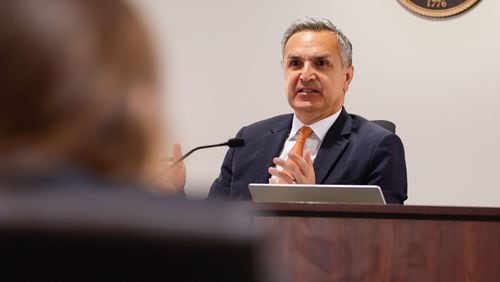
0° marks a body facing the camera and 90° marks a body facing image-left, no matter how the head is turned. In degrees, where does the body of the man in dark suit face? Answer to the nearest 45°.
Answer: approximately 45°

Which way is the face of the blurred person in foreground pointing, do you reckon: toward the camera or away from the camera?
away from the camera

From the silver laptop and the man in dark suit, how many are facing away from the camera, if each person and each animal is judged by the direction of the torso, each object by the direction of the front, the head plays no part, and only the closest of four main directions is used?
1

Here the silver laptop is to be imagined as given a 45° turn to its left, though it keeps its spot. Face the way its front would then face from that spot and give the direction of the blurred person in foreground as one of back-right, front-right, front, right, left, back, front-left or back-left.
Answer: back-left

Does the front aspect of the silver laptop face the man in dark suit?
yes

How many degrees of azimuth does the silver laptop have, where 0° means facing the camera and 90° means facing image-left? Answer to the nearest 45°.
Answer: approximately 180°

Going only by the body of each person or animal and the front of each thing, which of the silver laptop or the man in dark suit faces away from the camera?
the silver laptop

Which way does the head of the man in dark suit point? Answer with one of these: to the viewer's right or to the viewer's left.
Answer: to the viewer's left

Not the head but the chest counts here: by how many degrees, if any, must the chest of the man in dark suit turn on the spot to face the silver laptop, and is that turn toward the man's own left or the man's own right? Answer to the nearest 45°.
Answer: approximately 45° to the man's own left
